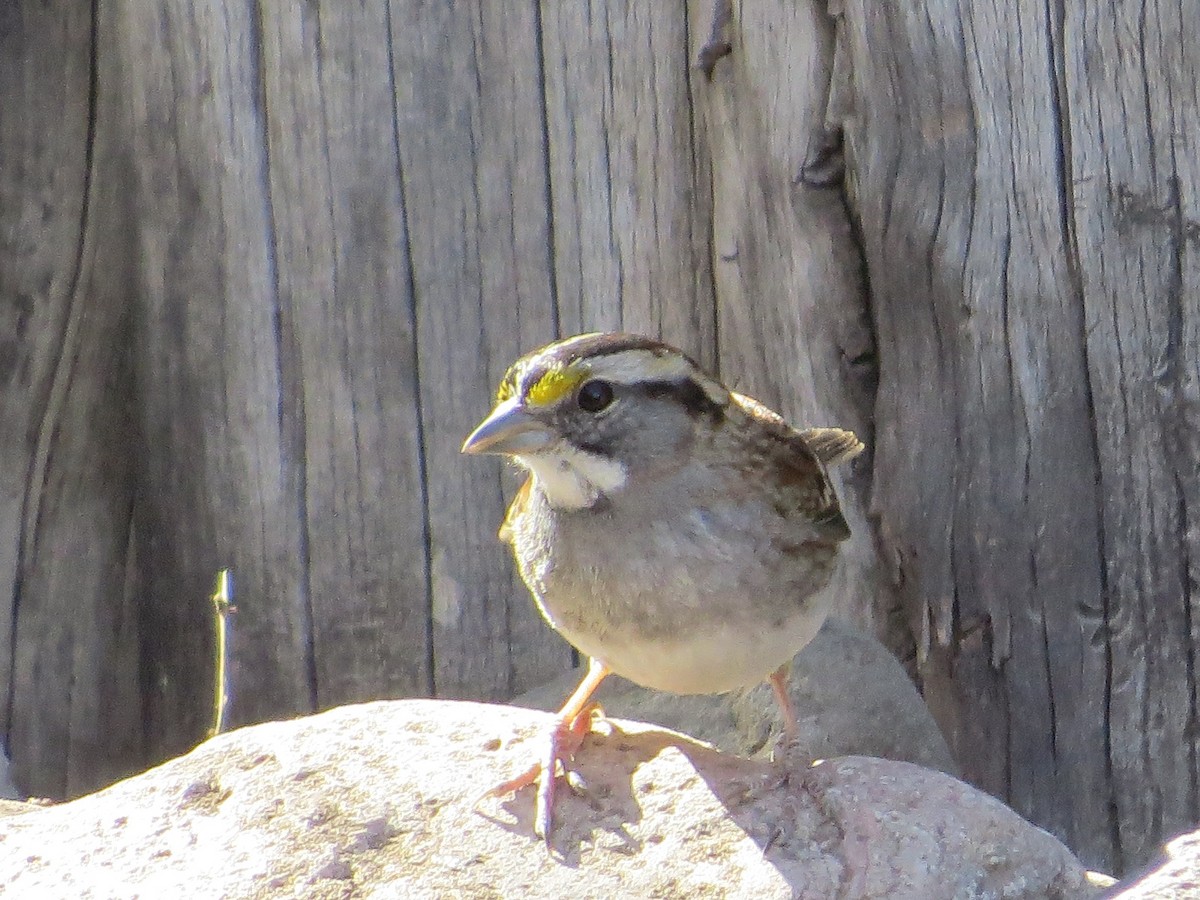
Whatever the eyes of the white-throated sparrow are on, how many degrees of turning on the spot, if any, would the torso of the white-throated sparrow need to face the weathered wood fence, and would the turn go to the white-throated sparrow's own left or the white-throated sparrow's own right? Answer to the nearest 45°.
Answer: approximately 135° to the white-throated sparrow's own right

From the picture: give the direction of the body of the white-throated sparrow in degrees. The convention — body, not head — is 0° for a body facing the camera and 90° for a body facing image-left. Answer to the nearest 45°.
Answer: approximately 45°

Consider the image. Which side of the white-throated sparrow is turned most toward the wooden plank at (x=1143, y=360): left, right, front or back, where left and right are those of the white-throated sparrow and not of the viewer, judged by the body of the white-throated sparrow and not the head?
back

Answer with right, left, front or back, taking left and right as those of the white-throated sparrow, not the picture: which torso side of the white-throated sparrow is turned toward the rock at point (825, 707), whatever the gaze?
back

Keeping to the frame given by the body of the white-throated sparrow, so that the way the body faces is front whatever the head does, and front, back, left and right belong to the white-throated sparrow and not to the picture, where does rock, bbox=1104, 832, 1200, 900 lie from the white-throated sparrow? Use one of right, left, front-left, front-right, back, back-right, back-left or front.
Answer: left
